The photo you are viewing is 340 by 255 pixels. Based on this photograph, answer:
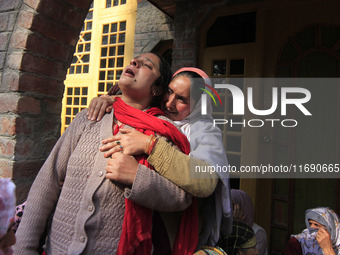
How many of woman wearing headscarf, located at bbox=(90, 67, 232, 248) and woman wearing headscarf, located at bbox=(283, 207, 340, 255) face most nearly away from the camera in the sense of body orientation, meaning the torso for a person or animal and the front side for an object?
0

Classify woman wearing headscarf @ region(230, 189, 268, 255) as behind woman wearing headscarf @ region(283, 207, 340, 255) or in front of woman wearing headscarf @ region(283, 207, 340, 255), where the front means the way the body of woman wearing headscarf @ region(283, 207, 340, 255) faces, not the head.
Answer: in front

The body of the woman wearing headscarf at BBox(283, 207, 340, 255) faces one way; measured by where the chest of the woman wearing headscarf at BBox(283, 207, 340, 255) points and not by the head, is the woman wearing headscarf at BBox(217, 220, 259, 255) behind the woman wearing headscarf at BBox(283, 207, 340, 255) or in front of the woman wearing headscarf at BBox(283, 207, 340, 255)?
in front

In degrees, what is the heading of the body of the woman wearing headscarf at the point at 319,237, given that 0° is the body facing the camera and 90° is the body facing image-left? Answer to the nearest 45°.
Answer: approximately 45°

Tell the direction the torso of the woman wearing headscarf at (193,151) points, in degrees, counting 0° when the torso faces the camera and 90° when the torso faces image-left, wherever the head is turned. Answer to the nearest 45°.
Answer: approximately 90°
